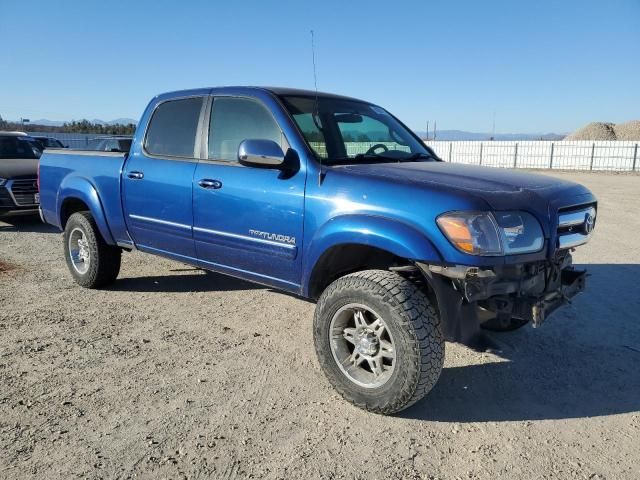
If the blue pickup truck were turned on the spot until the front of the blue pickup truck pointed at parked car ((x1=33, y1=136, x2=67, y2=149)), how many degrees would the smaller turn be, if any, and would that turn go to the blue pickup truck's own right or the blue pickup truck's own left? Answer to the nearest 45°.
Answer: approximately 180°

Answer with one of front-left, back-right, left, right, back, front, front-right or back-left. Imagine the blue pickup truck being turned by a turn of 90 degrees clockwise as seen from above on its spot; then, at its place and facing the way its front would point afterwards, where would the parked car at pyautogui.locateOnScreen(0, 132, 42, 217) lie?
right

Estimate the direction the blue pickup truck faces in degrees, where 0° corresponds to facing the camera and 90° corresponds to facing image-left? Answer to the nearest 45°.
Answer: approximately 315°
